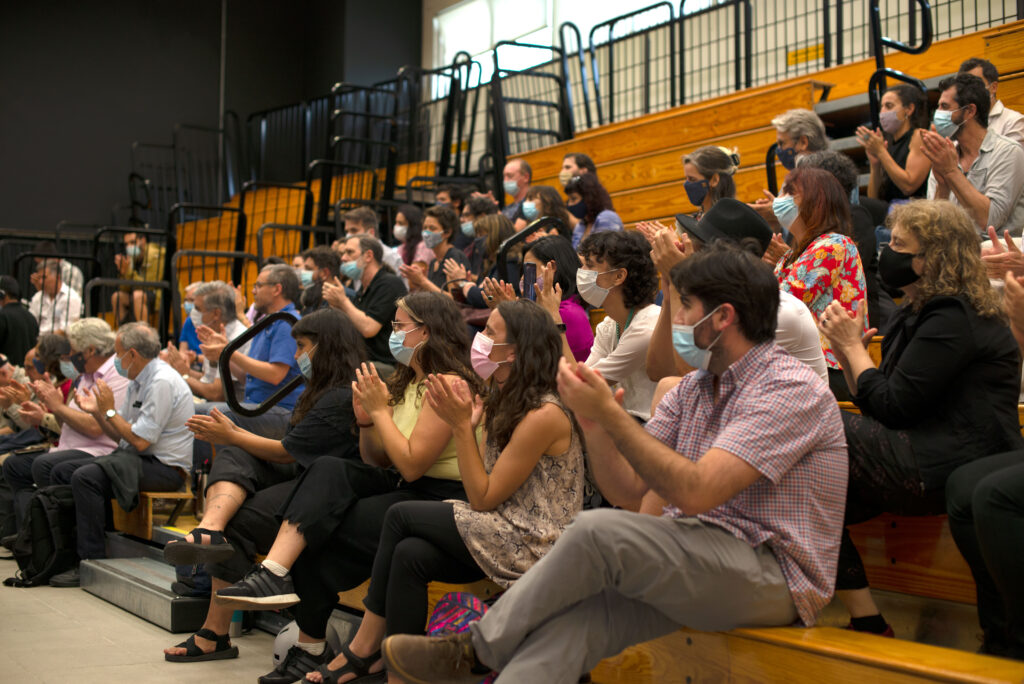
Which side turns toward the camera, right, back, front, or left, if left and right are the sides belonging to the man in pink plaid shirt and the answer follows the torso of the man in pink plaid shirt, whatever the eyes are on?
left

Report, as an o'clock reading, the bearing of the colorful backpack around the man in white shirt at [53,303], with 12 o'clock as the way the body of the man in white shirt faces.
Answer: The colorful backpack is roughly at 10 o'clock from the man in white shirt.

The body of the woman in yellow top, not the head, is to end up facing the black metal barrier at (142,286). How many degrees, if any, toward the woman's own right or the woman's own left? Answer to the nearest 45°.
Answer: approximately 90° to the woman's own right

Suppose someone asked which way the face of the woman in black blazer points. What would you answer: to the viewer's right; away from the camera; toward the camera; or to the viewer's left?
to the viewer's left

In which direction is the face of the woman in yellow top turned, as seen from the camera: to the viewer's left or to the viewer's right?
to the viewer's left

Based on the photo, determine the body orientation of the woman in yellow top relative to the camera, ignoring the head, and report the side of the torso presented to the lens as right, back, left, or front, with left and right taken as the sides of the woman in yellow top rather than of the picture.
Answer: left

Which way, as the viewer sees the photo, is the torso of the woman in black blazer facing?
to the viewer's left

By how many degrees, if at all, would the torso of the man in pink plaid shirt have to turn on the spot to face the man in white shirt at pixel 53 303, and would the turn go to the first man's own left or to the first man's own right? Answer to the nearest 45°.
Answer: approximately 45° to the first man's own right

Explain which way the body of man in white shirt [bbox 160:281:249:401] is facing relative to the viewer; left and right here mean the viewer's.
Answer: facing to the left of the viewer
